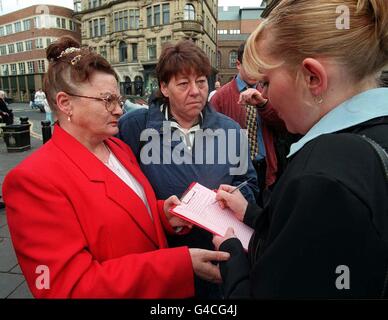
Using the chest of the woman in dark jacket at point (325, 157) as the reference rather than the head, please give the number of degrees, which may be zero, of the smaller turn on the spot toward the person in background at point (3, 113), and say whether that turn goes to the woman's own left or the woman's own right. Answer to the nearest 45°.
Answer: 0° — they already face them

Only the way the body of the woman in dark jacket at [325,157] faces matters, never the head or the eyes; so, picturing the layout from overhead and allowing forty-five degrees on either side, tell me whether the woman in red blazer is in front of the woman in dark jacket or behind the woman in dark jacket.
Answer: in front

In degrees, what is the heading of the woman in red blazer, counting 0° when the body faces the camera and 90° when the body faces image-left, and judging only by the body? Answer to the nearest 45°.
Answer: approximately 315°

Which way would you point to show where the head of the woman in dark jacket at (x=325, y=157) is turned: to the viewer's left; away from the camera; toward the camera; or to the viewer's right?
to the viewer's left

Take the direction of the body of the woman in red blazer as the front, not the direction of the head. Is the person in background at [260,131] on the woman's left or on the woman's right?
on the woman's left

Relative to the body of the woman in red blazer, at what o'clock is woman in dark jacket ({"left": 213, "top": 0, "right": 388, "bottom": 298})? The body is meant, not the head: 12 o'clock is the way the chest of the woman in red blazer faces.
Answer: The woman in dark jacket is roughly at 12 o'clock from the woman in red blazer.

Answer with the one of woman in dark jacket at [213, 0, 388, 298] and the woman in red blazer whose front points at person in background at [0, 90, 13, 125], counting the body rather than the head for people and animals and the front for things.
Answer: the woman in dark jacket

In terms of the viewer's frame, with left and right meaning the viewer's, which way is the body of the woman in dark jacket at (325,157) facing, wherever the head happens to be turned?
facing away from the viewer and to the left of the viewer

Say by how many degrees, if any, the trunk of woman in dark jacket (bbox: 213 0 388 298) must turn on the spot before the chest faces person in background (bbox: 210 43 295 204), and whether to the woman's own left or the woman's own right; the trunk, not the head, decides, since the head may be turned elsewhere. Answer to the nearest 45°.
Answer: approximately 45° to the woman's own right

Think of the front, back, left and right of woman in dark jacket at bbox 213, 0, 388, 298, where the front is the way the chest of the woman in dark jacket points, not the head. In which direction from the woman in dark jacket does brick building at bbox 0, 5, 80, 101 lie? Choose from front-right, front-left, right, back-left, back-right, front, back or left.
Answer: front
